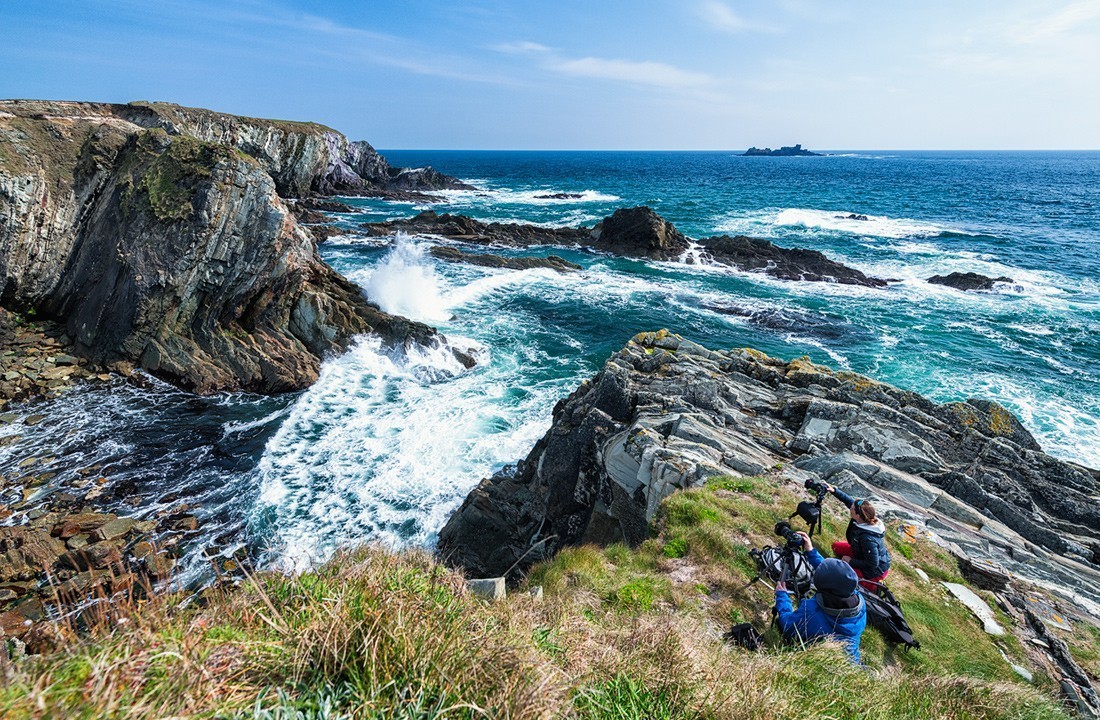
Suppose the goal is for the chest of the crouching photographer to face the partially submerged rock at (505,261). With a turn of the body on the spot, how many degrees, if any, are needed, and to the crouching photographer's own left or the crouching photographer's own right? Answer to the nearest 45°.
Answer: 0° — they already face it

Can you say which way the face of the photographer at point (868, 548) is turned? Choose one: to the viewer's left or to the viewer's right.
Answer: to the viewer's left

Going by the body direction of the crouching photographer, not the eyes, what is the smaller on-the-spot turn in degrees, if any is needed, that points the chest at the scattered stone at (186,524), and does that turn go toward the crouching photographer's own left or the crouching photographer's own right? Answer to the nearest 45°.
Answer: approximately 45° to the crouching photographer's own left

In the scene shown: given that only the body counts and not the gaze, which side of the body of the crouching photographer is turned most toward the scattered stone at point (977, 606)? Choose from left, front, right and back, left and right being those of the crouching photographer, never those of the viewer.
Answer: right

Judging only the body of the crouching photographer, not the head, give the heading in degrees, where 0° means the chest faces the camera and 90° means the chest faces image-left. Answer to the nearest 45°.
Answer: approximately 135°

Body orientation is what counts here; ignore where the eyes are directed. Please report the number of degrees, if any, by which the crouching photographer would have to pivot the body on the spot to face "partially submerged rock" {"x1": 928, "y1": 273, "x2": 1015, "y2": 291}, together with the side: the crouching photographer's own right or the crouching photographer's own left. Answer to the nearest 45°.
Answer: approximately 45° to the crouching photographer's own right

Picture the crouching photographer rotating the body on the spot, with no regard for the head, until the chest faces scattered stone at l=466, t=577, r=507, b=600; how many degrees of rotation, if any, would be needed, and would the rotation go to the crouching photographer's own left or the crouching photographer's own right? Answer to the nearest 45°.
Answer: approximately 90° to the crouching photographer's own left
